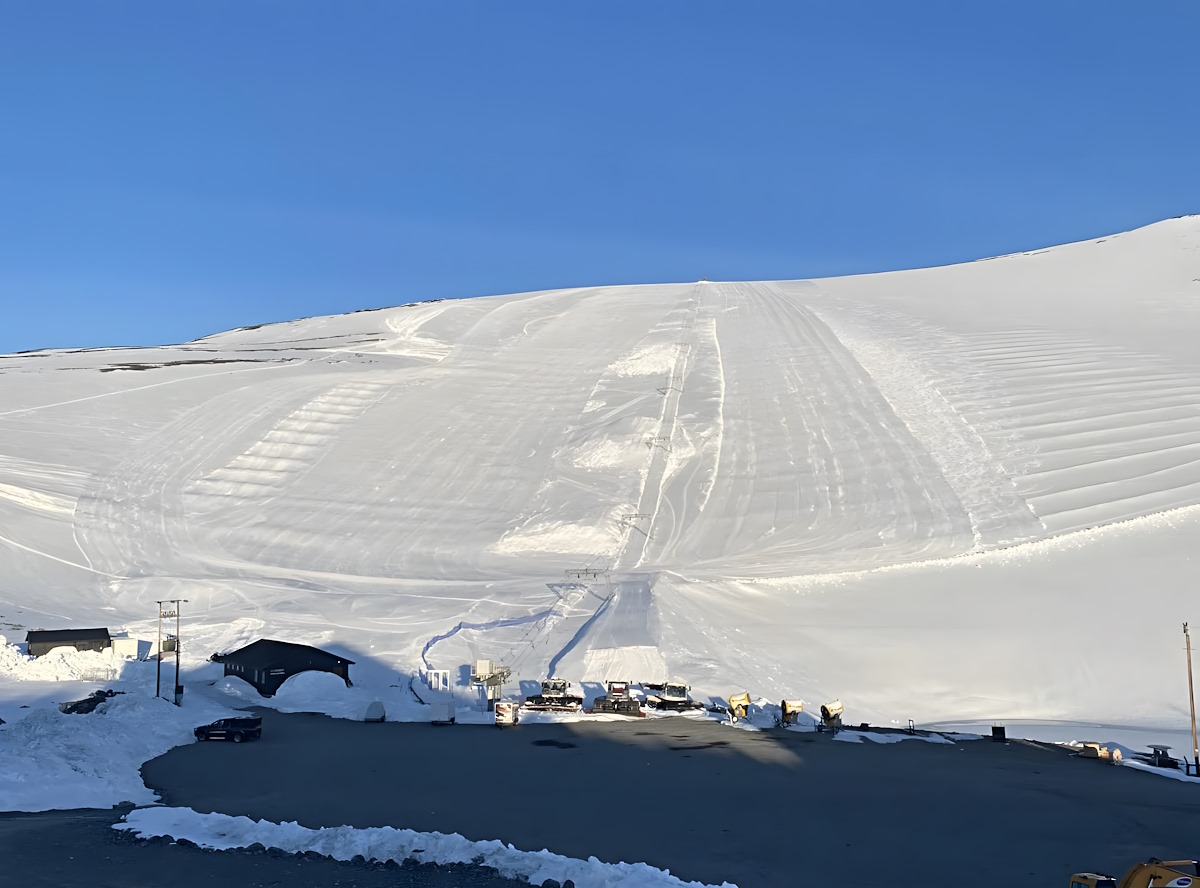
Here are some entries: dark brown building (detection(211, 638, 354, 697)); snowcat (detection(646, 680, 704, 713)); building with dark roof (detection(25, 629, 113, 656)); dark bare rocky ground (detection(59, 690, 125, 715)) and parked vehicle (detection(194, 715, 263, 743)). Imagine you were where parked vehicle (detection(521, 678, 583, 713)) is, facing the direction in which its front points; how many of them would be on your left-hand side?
1

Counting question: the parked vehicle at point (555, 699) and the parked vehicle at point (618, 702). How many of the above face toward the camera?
2

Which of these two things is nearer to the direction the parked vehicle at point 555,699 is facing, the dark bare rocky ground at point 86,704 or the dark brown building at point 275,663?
the dark bare rocky ground

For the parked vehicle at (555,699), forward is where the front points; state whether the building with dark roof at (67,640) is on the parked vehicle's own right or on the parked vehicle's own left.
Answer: on the parked vehicle's own right

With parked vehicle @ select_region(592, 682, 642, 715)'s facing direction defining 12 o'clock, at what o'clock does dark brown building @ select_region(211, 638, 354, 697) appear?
The dark brown building is roughly at 4 o'clock from the parked vehicle.

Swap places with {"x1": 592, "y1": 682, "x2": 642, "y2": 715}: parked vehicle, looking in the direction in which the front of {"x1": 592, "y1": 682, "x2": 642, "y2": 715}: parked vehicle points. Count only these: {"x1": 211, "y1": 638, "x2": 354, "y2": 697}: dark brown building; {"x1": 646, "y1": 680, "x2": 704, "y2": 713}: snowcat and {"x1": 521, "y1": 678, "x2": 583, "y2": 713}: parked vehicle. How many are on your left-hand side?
1

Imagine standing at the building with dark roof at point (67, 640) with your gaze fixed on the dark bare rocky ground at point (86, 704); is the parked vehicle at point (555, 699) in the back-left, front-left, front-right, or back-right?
front-left

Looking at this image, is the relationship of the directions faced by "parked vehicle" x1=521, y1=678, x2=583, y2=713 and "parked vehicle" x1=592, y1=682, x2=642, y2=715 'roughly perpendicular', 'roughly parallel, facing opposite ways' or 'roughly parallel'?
roughly parallel

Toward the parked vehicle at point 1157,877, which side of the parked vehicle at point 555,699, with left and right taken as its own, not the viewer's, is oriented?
front

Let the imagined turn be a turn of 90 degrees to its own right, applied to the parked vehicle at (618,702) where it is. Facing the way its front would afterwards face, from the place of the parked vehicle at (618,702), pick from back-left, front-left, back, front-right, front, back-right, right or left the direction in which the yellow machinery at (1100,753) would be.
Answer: back-left

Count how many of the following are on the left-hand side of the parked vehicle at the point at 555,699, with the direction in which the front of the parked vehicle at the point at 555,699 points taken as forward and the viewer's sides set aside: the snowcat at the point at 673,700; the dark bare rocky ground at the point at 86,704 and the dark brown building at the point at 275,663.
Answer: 1

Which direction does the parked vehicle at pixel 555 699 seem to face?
toward the camera

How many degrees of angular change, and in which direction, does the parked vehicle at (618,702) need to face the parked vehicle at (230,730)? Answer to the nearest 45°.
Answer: approximately 45° to its right
